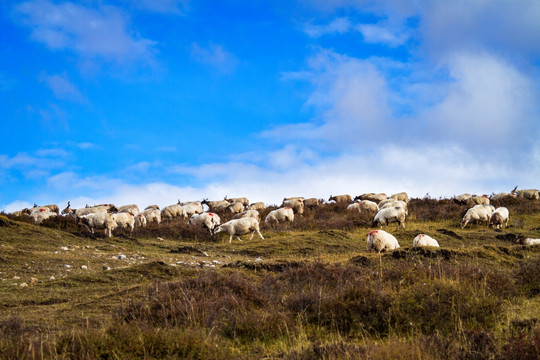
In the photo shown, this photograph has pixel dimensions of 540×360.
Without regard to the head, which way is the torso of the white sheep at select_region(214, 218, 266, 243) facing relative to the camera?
to the viewer's left

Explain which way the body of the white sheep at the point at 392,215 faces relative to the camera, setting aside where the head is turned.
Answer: to the viewer's left

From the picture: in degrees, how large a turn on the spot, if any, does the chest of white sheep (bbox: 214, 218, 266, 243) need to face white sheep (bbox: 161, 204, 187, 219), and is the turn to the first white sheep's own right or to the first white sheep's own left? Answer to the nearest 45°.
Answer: approximately 90° to the first white sheep's own right

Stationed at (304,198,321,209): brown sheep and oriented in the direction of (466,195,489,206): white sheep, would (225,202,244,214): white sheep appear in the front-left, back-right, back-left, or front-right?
back-right

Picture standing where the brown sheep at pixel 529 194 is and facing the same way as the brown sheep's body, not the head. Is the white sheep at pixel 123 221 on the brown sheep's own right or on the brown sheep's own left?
on the brown sheep's own left

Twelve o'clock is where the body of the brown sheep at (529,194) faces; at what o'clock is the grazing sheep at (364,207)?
The grazing sheep is roughly at 10 o'clock from the brown sheep.

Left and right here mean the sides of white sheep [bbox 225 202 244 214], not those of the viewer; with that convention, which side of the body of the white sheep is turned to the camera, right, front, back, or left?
left

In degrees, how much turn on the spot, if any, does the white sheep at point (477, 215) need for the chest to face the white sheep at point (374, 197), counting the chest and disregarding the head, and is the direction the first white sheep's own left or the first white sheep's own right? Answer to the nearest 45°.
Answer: approximately 45° to the first white sheep's own right

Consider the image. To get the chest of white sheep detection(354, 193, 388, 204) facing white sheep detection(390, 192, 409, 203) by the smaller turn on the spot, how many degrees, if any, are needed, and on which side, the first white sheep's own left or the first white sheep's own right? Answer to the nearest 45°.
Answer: approximately 135° to the first white sheep's own left
